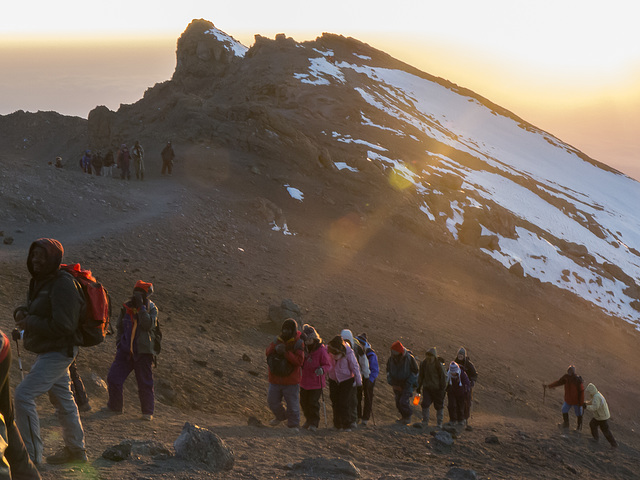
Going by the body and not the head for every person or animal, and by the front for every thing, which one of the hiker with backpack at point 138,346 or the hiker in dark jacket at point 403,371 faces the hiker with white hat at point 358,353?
the hiker in dark jacket

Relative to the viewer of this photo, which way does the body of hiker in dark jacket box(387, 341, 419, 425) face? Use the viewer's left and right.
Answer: facing the viewer and to the left of the viewer

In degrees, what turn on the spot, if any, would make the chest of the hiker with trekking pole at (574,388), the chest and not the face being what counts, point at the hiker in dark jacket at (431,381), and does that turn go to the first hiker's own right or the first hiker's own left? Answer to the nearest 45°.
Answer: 0° — they already face them

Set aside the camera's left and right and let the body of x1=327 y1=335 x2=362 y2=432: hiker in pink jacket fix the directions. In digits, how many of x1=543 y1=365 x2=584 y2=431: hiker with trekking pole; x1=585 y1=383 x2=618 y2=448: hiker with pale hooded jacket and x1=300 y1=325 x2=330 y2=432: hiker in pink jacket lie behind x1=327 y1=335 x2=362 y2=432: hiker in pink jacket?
2

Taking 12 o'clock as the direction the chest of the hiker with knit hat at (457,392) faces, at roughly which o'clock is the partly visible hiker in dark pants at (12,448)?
The partly visible hiker in dark pants is roughly at 11 o'clock from the hiker with knit hat.

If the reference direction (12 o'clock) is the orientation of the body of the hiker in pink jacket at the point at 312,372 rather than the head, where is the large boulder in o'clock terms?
The large boulder is roughly at 11 o'clock from the hiker in pink jacket.

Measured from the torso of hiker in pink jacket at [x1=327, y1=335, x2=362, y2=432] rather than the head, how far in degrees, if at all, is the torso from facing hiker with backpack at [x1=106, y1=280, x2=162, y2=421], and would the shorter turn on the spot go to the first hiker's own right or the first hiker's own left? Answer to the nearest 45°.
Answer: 0° — they already face them

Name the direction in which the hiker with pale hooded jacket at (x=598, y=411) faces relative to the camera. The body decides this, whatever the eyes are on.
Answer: to the viewer's left

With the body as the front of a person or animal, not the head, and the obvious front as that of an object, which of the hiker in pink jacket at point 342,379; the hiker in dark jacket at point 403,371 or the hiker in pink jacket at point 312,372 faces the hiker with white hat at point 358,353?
the hiker in dark jacket

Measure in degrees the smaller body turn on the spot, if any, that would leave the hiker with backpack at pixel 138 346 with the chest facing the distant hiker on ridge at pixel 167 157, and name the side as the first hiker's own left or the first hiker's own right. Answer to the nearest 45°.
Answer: approximately 135° to the first hiker's own right

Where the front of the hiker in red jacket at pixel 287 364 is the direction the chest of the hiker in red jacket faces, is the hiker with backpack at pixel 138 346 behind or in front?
in front

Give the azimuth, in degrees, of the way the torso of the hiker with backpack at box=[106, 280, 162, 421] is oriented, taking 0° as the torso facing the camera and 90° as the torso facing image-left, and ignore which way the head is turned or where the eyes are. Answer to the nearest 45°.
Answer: approximately 45°

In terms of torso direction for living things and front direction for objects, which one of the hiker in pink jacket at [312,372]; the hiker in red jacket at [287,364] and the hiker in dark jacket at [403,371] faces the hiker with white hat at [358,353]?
the hiker in dark jacket

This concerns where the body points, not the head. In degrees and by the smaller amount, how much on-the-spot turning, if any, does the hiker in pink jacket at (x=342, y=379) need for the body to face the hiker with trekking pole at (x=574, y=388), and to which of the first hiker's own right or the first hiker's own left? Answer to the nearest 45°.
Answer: approximately 180°

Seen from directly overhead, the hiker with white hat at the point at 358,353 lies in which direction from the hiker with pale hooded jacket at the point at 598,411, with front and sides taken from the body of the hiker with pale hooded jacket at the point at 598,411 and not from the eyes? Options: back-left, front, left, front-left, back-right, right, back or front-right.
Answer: front-left

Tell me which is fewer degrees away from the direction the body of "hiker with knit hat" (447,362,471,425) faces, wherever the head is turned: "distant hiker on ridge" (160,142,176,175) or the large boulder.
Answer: the large boulder

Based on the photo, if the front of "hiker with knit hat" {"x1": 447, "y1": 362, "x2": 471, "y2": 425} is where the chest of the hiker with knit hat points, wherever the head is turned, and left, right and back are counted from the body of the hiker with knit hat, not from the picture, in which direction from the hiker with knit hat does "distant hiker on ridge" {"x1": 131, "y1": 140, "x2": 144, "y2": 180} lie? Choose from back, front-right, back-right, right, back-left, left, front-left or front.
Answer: right

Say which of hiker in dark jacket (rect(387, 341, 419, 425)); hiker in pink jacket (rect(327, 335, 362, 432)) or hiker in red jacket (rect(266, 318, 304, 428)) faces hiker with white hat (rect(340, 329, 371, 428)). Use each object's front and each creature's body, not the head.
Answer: the hiker in dark jacket
